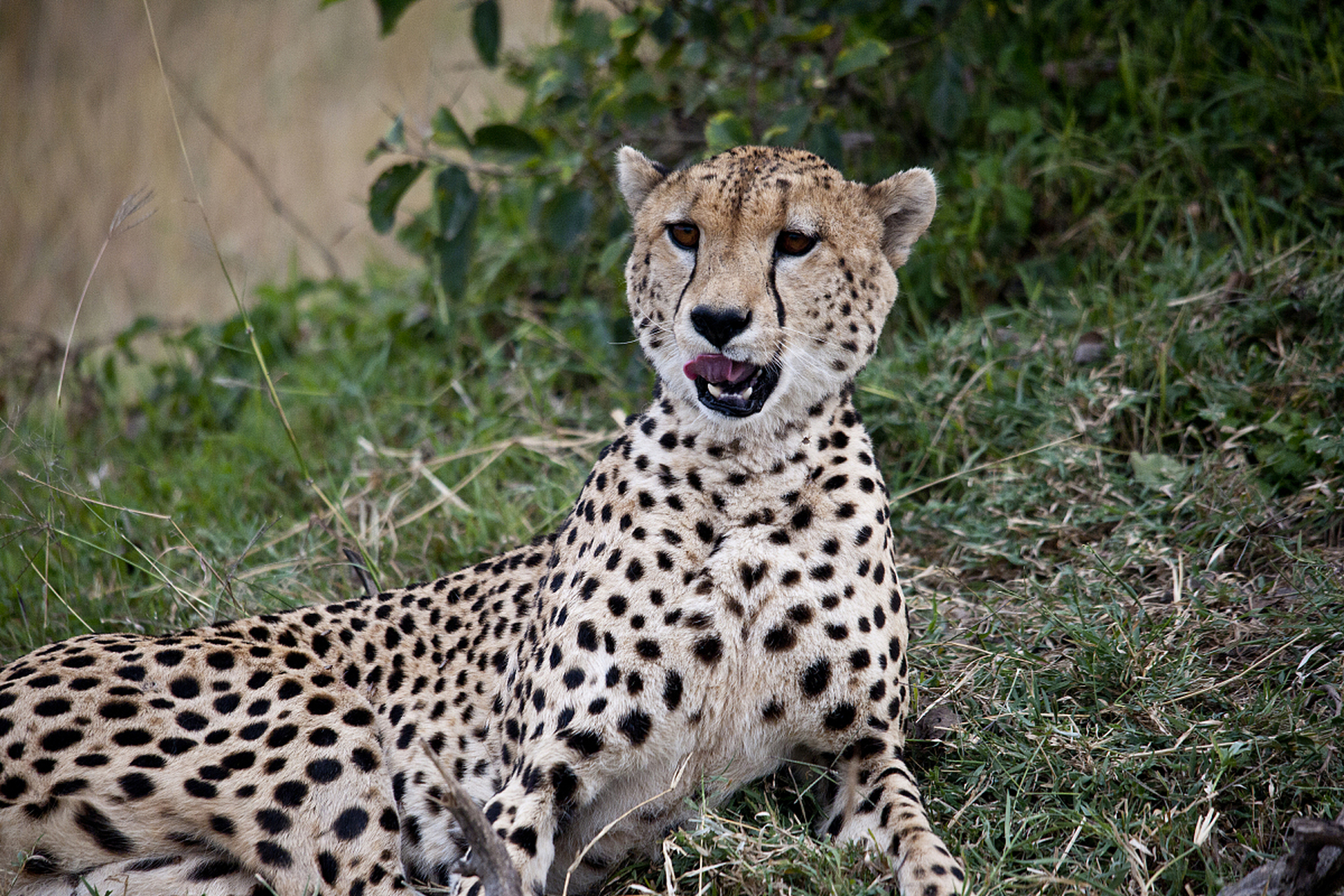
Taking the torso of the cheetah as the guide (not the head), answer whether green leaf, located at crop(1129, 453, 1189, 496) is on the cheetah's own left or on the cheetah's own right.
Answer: on the cheetah's own left

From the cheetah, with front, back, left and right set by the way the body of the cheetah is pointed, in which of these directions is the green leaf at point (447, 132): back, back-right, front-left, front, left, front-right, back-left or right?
back-left

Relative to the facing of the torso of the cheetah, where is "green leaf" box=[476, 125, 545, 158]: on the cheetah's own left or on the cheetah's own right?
on the cheetah's own left

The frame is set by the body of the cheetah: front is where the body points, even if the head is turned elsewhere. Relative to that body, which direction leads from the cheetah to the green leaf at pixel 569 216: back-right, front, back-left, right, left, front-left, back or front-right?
back-left

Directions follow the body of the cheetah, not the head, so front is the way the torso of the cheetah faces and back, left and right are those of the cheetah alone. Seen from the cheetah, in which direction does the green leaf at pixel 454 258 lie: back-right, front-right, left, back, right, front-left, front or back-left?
back-left

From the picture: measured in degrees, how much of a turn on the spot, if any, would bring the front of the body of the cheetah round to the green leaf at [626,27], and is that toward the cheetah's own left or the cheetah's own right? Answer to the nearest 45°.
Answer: approximately 135° to the cheetah's own left

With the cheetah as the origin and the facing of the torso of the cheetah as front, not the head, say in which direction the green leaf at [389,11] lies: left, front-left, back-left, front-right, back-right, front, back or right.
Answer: back-left

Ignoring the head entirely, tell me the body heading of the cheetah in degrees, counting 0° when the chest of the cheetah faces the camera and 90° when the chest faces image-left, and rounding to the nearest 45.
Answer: approximately 315°

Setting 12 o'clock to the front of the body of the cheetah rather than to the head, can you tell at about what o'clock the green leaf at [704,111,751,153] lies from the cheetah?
The green leaf is roughly at 8 o'clock from the cheetah.

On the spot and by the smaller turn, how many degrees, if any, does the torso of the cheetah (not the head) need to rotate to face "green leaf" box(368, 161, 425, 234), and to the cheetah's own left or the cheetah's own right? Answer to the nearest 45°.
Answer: approximately 135° to the cheetah's own left

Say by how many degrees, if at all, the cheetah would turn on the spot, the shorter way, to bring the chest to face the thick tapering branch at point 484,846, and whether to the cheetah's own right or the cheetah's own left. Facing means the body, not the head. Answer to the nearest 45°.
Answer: approximately 90° to the cheetah's own right

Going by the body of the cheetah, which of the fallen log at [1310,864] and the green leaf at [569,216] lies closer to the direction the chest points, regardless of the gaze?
the fallen log

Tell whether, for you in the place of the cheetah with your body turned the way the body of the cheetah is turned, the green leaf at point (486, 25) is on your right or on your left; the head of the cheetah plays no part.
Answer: on your left
